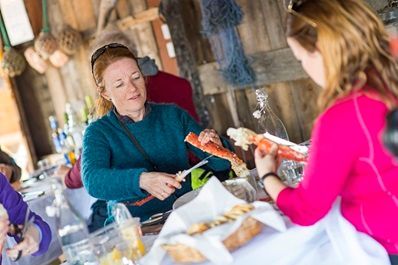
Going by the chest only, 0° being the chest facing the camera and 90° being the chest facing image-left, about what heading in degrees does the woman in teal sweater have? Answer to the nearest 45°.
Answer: approximately 315°

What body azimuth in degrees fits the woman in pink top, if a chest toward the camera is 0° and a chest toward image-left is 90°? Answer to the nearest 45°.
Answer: approximately 135°

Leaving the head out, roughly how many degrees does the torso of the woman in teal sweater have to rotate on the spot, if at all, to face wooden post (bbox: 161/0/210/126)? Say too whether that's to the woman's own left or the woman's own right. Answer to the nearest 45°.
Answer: approximately 135° to the woman's own left

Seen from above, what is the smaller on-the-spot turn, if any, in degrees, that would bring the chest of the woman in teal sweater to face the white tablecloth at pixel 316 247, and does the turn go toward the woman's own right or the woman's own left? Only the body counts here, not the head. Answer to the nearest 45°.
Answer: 0° — they already face it

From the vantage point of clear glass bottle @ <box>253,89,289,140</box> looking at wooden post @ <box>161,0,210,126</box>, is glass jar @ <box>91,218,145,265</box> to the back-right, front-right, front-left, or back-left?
back-left

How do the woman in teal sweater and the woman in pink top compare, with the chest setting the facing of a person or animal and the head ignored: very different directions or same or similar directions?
very different directions

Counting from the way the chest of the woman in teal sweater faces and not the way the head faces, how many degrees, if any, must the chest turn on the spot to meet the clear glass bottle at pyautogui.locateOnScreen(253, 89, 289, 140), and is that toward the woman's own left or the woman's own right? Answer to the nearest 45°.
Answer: approximately 45° to the woman's own left

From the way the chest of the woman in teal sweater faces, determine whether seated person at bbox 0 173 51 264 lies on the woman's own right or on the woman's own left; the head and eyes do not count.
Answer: on the woman's own right

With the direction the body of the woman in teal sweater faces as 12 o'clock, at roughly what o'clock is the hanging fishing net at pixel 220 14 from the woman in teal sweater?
The hanging fishing net is roughly at 8 o'clock from the woman in teal sweater.
